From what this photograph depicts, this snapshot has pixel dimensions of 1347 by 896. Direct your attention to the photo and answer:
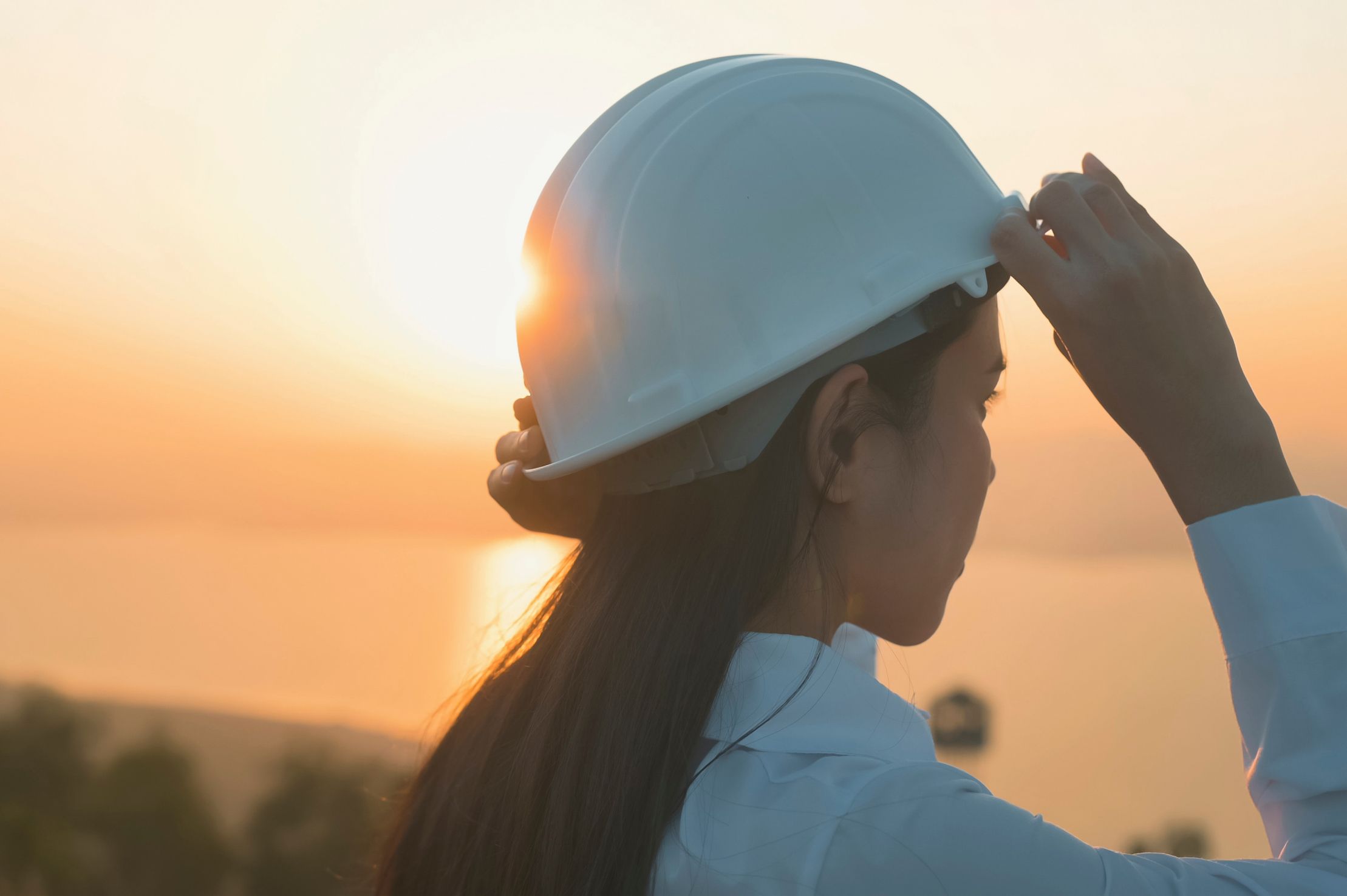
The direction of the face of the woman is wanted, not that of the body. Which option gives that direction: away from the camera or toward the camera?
away from the camera

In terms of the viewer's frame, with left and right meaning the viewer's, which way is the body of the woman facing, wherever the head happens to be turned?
facing away from the viewer and to the right of the viewer
